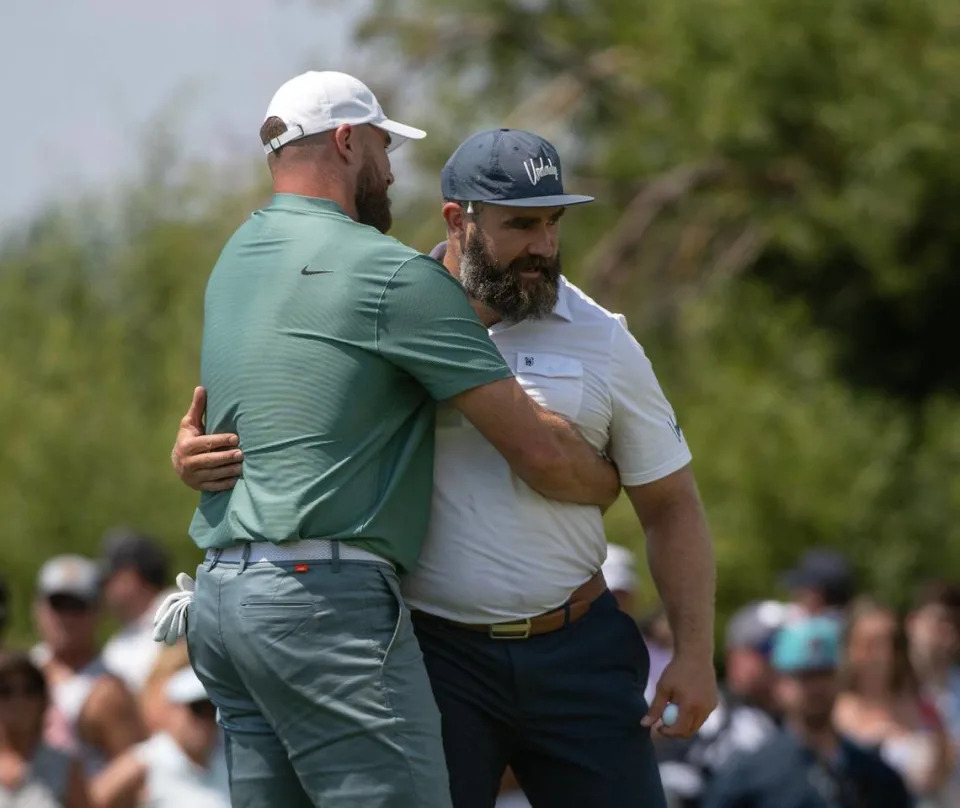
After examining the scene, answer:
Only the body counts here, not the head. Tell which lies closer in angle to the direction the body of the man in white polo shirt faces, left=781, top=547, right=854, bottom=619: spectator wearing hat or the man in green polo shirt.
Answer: the man in green polo shirt

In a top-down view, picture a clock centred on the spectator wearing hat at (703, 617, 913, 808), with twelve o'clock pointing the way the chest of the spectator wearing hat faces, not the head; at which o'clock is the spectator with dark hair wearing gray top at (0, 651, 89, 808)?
The spectator with dark hair wearing gray top is roughly at 2 o'clock from the spectator wearing hat.

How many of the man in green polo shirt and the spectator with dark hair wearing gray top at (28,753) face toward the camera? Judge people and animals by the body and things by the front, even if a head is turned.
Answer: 1

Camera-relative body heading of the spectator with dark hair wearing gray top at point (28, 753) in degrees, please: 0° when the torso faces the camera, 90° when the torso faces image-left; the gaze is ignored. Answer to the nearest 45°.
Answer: approximately 0°

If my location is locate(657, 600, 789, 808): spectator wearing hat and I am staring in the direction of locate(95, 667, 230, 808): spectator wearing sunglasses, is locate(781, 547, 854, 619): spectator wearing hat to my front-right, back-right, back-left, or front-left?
back-right

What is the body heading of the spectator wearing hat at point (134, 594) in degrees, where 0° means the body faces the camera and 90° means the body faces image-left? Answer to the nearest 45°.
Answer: approximately 45°

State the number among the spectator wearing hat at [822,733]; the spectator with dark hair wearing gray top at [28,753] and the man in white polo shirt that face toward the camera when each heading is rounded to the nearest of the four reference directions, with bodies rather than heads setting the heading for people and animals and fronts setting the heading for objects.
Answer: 3
